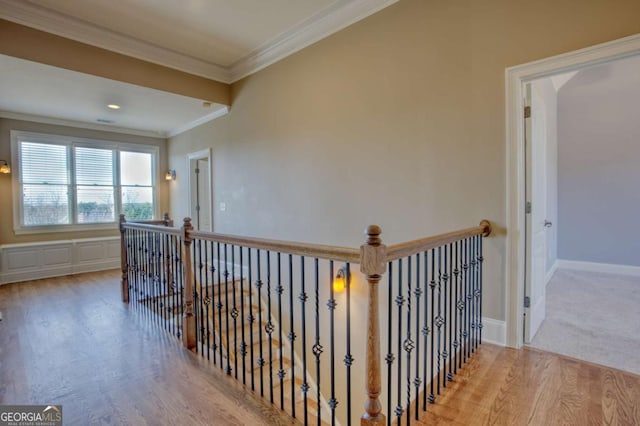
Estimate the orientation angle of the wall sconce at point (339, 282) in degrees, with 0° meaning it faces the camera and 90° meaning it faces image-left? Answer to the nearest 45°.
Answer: approximately 45°

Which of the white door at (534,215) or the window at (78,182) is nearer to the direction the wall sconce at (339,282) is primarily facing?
the window
